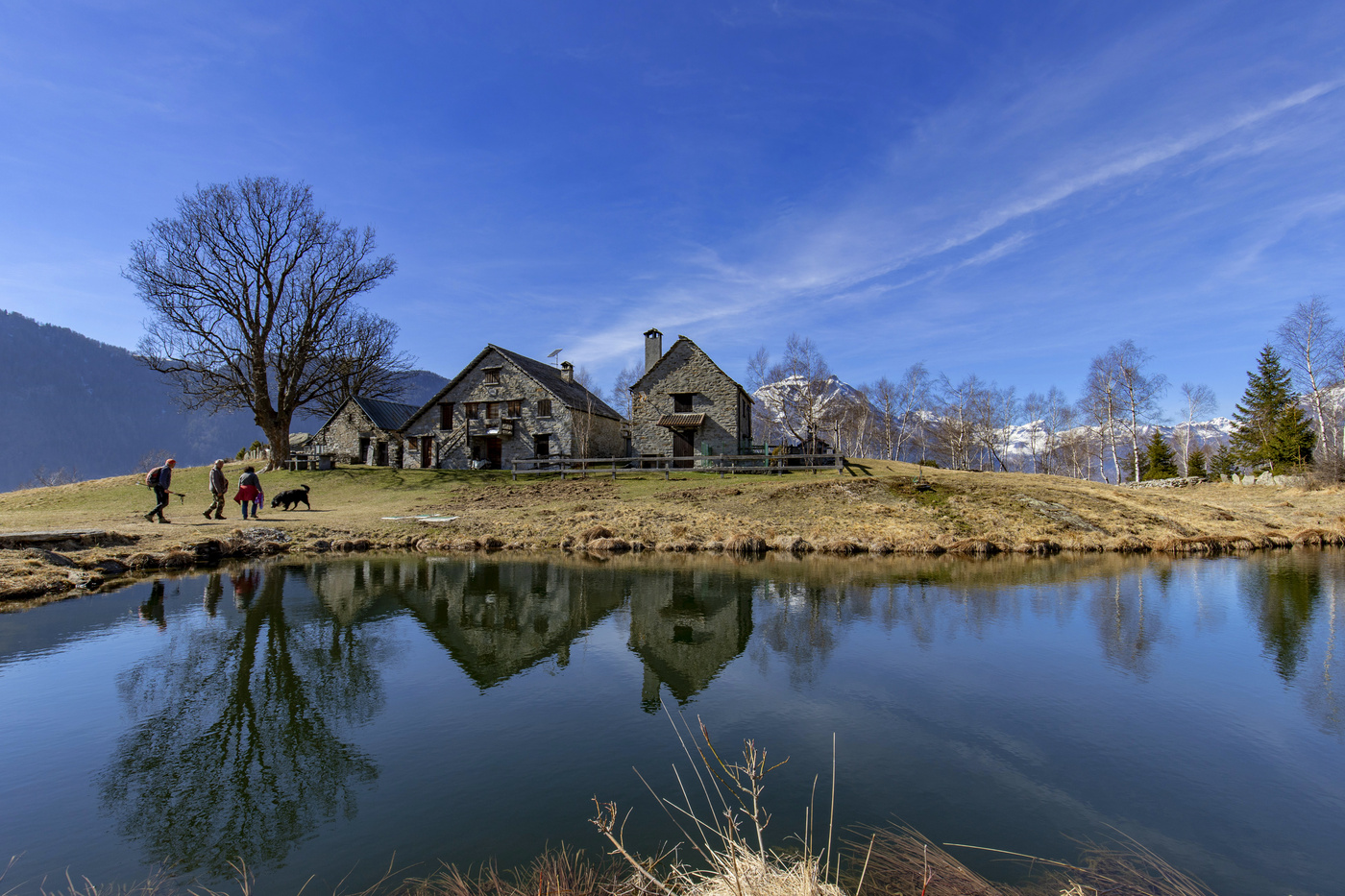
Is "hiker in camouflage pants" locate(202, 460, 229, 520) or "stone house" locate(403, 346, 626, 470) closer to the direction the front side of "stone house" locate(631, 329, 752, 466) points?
the hiker in camouflage pants

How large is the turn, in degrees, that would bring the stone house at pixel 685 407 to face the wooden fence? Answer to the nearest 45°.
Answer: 0° — it already faces it

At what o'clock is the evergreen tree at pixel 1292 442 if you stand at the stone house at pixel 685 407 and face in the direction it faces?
The evergreen tree is roughly at 9 o'clock from the stone house.

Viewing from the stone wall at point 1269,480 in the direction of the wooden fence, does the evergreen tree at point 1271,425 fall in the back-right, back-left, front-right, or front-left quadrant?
back-right

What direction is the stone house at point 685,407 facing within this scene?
toward the camera

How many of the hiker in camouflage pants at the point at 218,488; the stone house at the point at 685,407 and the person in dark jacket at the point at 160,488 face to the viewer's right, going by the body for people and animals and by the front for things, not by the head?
2

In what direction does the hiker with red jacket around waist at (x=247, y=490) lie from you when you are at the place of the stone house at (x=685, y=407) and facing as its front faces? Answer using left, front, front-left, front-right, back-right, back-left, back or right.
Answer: front-right

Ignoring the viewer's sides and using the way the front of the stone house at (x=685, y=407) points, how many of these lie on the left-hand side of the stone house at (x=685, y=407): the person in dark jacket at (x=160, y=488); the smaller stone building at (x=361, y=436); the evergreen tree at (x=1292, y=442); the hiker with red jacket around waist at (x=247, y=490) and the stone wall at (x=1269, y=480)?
2

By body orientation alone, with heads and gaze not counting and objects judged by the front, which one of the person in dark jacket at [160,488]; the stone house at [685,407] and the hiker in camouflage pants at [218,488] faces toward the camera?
the stone house

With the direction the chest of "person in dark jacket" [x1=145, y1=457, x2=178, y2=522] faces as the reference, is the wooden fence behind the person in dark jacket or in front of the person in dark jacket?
in front

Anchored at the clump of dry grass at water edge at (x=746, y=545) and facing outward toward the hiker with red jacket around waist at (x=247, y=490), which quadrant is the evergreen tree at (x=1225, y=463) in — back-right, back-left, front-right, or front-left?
back-right

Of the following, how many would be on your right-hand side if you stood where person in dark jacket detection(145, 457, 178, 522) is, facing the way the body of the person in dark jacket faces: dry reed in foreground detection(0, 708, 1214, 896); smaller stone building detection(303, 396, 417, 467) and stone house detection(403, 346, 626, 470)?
1

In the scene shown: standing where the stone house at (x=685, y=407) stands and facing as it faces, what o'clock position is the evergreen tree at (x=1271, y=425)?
The evergreen tree is roughly at 9 o'clock from the stone house.

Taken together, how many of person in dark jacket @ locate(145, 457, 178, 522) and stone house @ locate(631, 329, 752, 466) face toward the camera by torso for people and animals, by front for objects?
1
